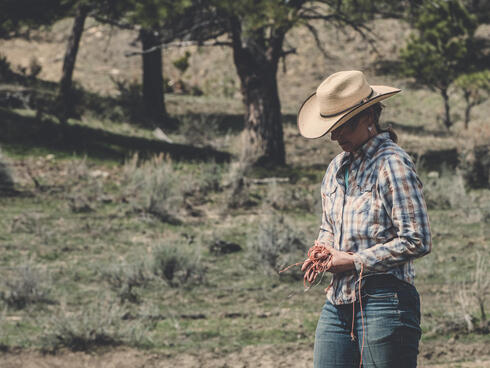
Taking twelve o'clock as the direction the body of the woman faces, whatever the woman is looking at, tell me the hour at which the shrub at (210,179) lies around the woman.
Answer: The shrub is roughly at 4 o'clock from the woman.

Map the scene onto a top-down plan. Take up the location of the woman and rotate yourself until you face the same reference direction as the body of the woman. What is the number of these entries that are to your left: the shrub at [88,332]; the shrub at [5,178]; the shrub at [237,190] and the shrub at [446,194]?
0

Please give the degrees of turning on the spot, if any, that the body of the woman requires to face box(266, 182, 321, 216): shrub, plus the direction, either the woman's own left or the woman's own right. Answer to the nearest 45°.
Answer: approximately 135° to the woman's own right

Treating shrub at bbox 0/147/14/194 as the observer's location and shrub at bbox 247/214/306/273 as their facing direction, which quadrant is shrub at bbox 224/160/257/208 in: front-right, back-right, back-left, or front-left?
front-left

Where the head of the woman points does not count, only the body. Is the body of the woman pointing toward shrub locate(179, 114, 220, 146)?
no

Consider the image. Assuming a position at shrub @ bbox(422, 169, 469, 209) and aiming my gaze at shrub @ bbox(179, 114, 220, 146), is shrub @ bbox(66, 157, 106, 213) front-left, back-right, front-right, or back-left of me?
front-left

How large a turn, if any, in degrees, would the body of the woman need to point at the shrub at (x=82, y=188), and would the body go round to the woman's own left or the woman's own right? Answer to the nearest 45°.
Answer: approximately 90° to the woman's own right

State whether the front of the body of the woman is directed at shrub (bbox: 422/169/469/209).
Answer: no

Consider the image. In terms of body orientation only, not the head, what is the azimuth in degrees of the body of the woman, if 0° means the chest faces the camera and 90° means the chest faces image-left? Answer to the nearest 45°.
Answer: approximately 45°

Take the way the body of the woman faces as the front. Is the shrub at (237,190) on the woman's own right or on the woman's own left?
on the woman's own right

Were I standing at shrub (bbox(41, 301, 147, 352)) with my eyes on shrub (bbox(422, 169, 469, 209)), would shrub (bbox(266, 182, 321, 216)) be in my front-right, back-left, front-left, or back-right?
front-left

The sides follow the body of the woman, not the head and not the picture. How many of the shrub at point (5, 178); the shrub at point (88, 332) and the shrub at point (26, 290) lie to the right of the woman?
3

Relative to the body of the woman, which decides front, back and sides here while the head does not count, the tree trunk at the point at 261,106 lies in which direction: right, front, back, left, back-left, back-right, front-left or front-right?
back-right

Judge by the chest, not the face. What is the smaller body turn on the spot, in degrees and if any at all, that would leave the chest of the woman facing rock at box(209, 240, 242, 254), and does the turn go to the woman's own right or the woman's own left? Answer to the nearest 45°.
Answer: approximately 135° to the woman's own right

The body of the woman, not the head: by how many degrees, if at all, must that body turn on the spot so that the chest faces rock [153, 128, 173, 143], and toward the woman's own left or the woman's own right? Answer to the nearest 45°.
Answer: approximately 135° to the woman's own right

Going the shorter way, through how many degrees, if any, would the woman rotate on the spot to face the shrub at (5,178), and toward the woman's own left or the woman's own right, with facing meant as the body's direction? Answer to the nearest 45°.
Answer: approximately 90° to the woman's own right

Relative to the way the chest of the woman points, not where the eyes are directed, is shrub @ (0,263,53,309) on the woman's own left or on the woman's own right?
on the woman's own right

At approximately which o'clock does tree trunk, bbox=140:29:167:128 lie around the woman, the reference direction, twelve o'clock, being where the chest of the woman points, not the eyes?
The tree trunk is roughly at 4 o'clock from the woman.

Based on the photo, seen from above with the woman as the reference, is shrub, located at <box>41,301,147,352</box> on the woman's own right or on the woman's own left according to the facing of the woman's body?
on the woman's own right

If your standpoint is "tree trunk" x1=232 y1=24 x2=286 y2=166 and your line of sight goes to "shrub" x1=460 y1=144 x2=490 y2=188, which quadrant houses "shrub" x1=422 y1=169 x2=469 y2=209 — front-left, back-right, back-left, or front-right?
front-right

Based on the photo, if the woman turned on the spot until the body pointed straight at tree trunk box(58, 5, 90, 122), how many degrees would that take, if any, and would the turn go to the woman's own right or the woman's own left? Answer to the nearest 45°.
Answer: approximately 90° to the woman's own right
